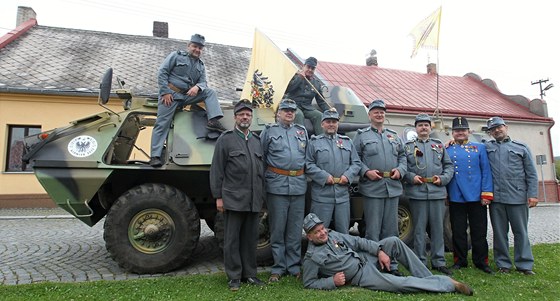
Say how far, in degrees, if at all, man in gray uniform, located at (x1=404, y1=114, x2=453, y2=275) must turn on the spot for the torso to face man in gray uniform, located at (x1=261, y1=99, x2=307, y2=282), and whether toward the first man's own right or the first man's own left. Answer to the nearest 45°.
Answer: approximately 45° to the first man's own right

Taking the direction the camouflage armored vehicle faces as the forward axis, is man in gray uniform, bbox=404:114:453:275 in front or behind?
behind

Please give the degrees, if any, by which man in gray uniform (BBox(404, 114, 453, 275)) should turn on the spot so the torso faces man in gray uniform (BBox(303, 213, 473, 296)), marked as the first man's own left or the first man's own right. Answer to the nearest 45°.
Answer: approximately 45° to the first man's own right

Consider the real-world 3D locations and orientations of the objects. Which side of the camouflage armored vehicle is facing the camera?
left

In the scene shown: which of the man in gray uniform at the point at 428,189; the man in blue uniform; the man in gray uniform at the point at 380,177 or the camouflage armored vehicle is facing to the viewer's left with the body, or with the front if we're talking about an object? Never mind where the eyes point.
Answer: the camouflage armored vehicle

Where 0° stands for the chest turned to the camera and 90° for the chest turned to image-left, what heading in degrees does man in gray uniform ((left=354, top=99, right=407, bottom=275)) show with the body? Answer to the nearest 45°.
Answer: approximately 0°

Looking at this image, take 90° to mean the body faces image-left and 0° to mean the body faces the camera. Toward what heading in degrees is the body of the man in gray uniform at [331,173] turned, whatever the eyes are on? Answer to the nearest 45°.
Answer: approximately 0°

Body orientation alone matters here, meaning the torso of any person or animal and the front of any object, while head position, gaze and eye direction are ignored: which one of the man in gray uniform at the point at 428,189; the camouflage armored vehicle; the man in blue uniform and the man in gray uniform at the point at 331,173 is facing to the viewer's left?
the camouflage armored vehicle

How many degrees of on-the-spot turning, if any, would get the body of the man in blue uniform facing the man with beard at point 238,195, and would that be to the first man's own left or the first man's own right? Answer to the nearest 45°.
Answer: approximately 45° to the first man's own right

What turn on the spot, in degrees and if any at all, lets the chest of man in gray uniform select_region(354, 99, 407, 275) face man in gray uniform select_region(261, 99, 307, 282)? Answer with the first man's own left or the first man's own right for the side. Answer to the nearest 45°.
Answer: approximately 45° to the first man's own right
